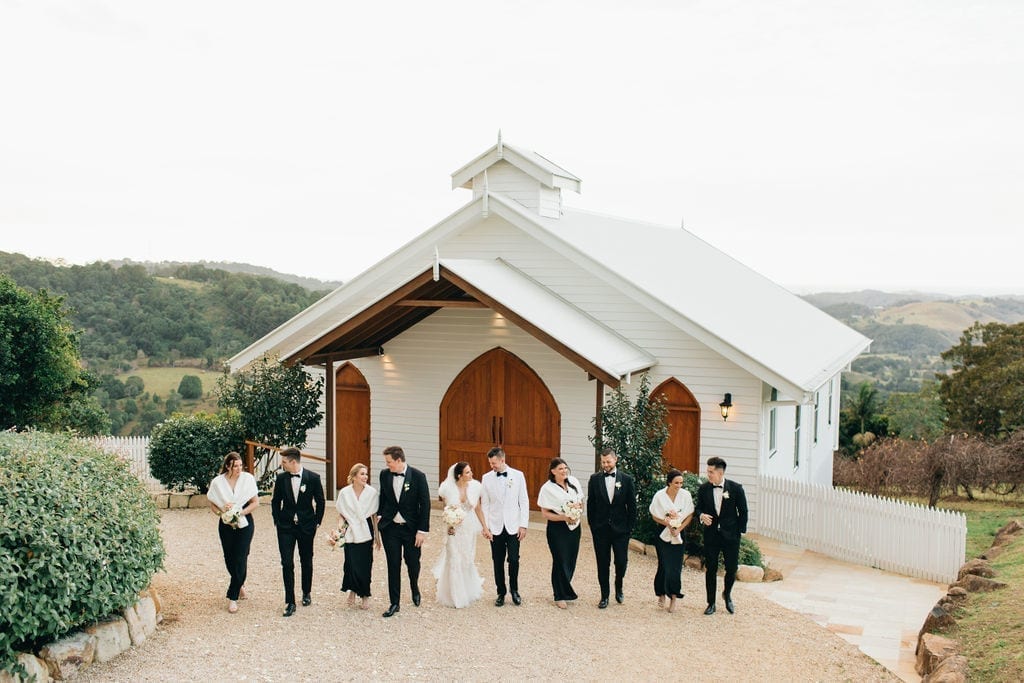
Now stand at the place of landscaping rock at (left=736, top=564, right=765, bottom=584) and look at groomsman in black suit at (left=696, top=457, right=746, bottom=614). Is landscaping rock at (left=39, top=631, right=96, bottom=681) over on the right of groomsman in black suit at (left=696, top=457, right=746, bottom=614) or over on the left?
right

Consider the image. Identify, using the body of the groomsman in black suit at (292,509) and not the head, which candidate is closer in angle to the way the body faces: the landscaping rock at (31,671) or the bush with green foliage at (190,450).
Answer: the landscaping rock

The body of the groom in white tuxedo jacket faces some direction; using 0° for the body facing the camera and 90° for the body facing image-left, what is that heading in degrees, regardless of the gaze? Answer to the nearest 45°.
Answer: approximately 0°

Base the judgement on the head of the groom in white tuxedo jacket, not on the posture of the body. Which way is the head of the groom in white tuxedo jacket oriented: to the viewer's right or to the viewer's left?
to the viewer's left

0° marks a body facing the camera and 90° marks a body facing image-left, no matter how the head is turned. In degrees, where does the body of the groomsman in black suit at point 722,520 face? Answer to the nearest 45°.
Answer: approximately 0°

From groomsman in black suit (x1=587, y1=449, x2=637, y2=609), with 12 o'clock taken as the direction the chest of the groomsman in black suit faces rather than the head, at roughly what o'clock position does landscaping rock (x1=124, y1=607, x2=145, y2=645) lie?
The landscaping rock is roughly at 2 o'clock from the groomsman in black suit.

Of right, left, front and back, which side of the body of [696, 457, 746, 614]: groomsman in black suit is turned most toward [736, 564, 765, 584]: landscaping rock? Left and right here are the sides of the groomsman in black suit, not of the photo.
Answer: back

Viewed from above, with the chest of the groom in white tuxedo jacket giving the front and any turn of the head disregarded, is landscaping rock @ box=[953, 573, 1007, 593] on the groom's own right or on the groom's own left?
on the groom's own left
